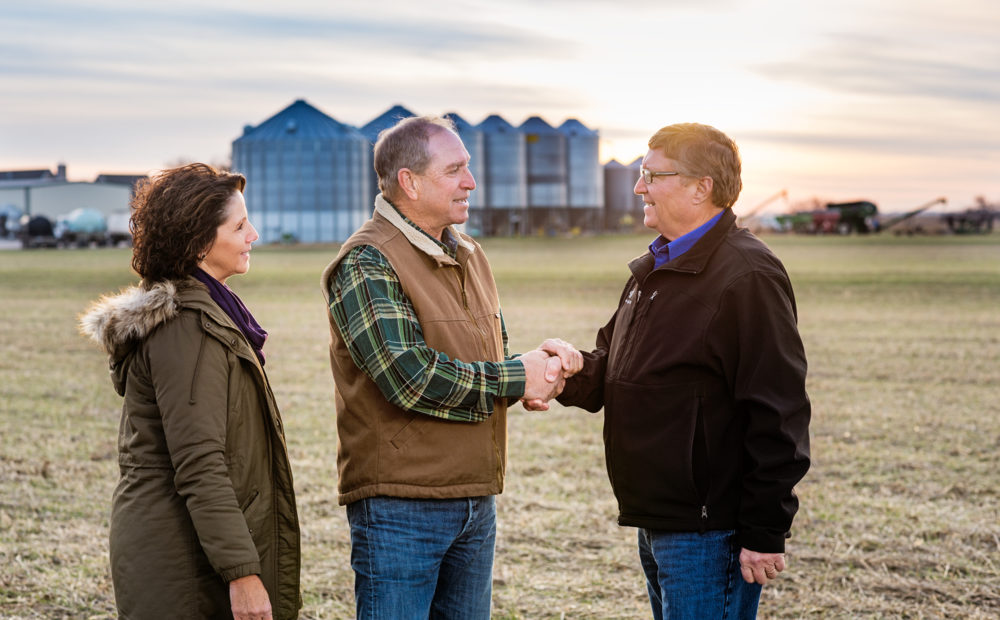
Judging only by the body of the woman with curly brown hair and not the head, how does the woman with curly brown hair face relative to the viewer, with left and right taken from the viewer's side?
facing to the right of the viewer

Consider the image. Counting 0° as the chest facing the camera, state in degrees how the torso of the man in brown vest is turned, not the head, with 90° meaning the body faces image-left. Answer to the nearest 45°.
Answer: approximately 315°

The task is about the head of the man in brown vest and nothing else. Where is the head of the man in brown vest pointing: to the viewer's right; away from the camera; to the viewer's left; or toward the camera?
to the viewer's right

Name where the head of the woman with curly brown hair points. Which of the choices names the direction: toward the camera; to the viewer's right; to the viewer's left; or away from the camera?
to the viewer's right

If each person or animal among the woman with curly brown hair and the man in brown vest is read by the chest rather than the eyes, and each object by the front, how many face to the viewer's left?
0
